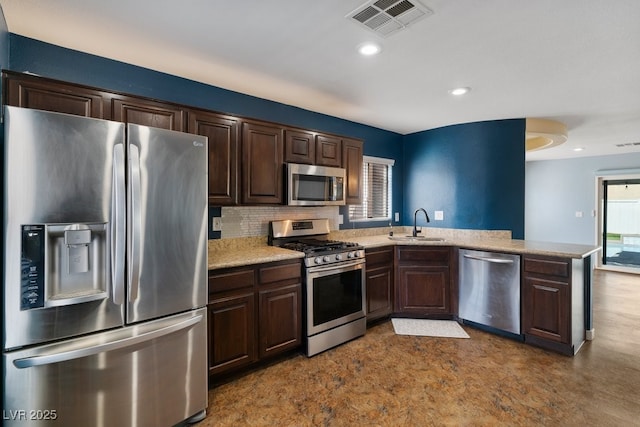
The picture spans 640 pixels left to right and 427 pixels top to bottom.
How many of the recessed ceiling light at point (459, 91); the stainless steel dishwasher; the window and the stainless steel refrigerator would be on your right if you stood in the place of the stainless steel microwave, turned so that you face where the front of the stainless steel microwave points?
1

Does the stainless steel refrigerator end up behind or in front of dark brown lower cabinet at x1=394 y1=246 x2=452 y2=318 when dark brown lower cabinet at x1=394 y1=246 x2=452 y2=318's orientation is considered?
in front

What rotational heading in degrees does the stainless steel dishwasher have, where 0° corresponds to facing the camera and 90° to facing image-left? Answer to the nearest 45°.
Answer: approximately 45°

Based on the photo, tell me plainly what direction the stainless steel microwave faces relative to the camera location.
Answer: facing the viewer and to the right of the viewer

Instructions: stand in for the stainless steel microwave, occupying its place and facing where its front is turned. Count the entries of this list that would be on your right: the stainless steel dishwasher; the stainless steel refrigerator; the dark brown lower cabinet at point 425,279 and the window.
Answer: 1

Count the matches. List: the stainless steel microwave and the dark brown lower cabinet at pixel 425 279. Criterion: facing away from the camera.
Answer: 0

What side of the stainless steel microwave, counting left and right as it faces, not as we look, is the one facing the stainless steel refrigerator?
right

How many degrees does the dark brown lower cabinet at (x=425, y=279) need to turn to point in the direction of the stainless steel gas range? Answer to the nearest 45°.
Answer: approximately 45° to its right
